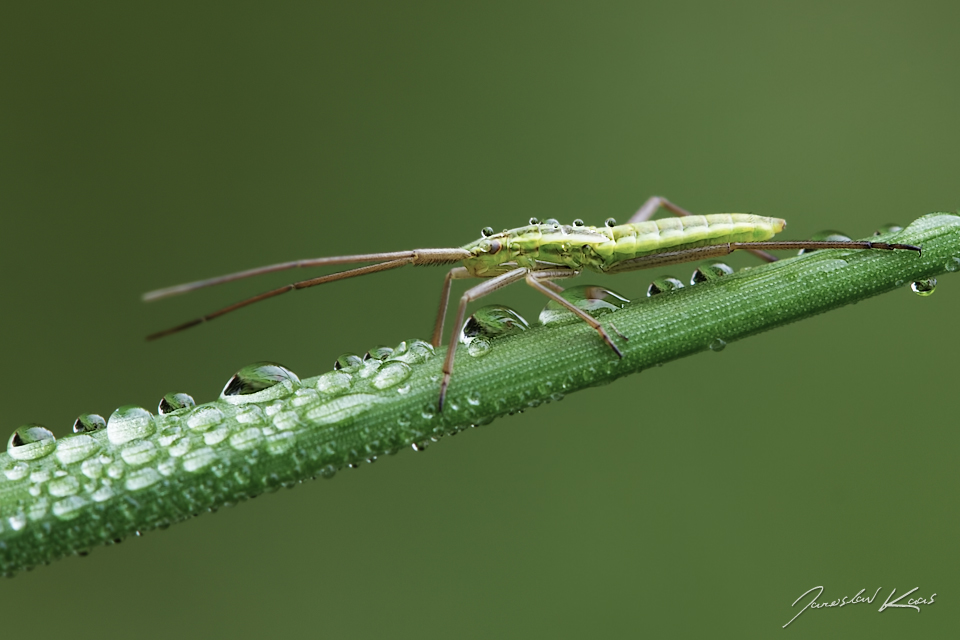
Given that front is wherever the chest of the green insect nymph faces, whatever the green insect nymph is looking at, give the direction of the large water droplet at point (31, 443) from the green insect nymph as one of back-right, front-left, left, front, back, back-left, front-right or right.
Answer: front-left

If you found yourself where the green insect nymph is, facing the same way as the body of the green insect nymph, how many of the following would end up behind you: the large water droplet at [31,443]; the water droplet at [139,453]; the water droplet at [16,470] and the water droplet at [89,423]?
0

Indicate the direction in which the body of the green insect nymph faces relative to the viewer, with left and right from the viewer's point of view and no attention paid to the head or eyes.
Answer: facing to the left of the viewer

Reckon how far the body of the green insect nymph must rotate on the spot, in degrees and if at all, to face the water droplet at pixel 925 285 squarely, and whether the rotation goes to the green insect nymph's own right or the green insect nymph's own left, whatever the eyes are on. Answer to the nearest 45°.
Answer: approximately 135° to the green insect nymph's own left

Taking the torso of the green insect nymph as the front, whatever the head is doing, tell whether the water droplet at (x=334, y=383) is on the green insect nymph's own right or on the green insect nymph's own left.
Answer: on the green insect nymph's own left

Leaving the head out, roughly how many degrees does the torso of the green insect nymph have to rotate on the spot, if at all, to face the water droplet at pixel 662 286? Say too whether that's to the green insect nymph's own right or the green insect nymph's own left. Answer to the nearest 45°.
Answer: approximately 180°

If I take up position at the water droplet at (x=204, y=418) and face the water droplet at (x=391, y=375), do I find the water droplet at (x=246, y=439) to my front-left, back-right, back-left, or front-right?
front-right

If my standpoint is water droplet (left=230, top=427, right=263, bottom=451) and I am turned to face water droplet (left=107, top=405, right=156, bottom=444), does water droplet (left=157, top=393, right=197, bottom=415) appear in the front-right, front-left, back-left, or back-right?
front-right
